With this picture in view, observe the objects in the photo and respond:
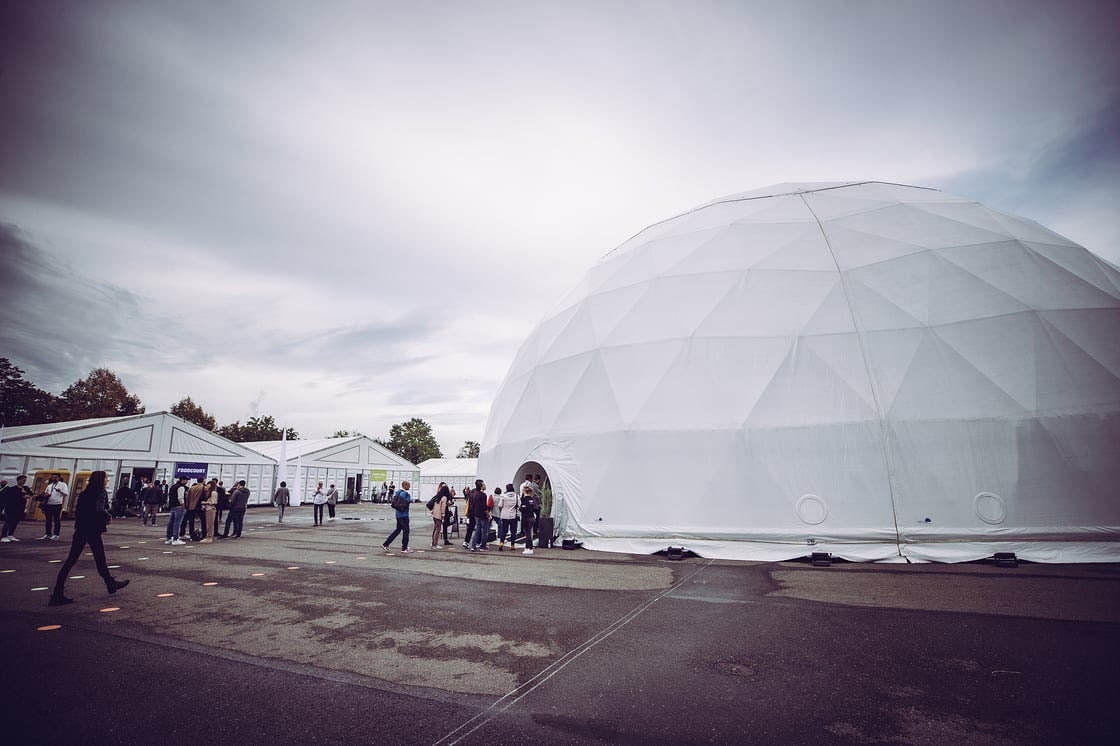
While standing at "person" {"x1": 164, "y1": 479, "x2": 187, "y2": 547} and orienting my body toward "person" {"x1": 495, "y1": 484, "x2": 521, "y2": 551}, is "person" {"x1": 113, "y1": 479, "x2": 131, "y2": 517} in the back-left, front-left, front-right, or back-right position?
back-left

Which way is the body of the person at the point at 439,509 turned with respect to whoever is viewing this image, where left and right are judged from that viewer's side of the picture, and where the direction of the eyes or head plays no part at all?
facing to the right of the viewer

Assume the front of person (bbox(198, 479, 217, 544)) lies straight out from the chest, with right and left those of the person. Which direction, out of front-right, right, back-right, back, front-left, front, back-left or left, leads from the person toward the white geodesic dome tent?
back-left

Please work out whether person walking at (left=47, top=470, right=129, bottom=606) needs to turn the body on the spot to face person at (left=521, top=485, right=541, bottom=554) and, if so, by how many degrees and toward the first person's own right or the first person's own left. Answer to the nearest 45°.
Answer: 0° — they already face them

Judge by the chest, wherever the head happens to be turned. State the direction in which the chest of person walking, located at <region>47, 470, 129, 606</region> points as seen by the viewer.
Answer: to the viewer's right

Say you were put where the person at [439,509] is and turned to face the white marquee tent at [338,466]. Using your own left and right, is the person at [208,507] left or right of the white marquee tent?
left

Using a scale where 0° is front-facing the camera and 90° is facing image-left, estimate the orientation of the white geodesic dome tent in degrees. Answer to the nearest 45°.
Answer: approximately 90°
